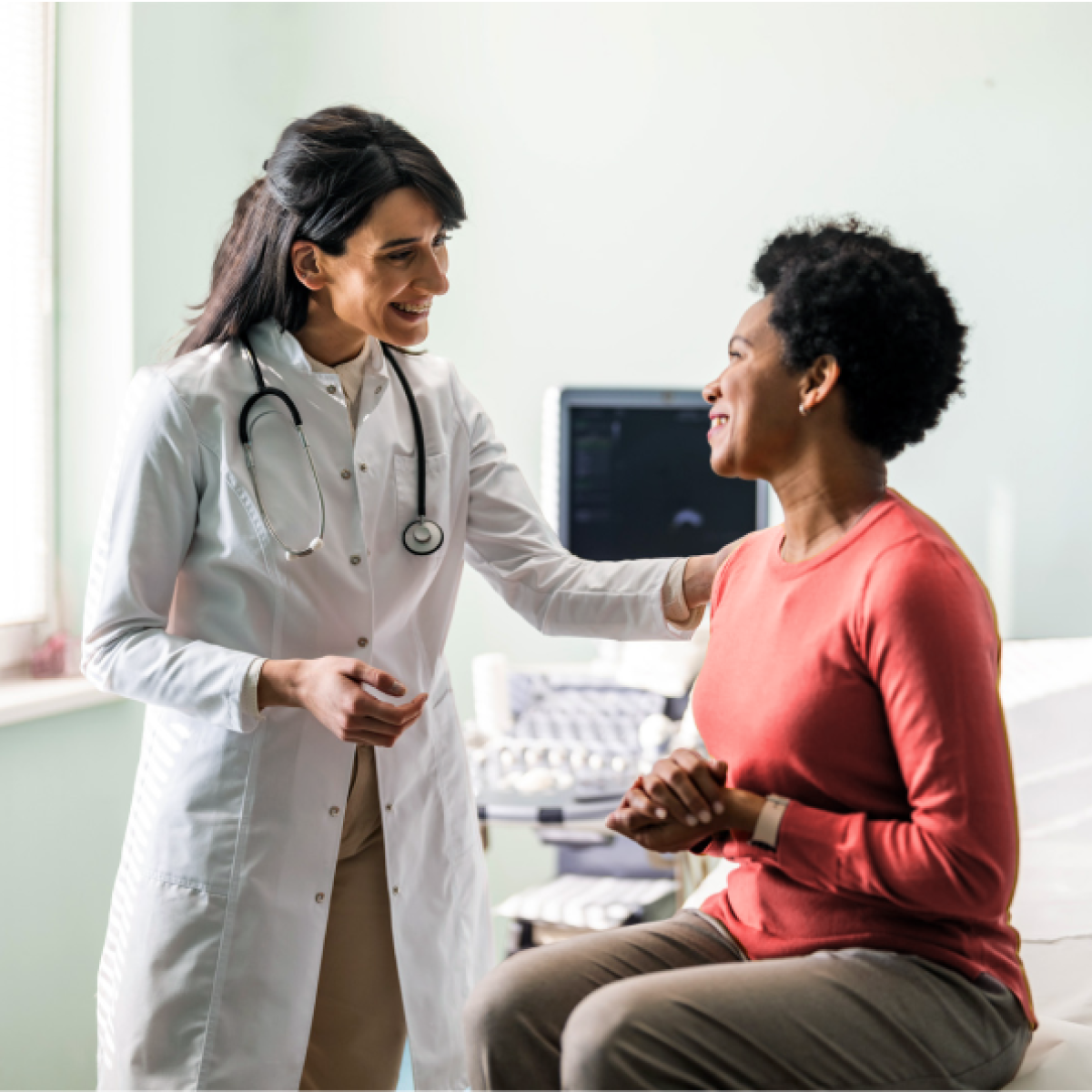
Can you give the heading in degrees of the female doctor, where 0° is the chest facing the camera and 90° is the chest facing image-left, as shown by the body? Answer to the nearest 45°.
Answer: approximately 315°

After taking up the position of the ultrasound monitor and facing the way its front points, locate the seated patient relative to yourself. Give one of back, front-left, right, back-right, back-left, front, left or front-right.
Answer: front

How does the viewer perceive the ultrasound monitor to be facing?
facing the viewer

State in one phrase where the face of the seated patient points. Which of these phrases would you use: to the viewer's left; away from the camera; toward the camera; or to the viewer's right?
to the viewer's left
